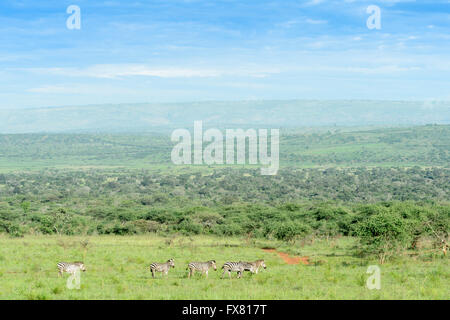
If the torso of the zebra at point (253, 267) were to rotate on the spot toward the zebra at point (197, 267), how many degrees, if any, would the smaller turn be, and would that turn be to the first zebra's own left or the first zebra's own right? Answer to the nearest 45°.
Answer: approximately 180°

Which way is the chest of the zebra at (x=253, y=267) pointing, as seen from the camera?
to the viewer's right
